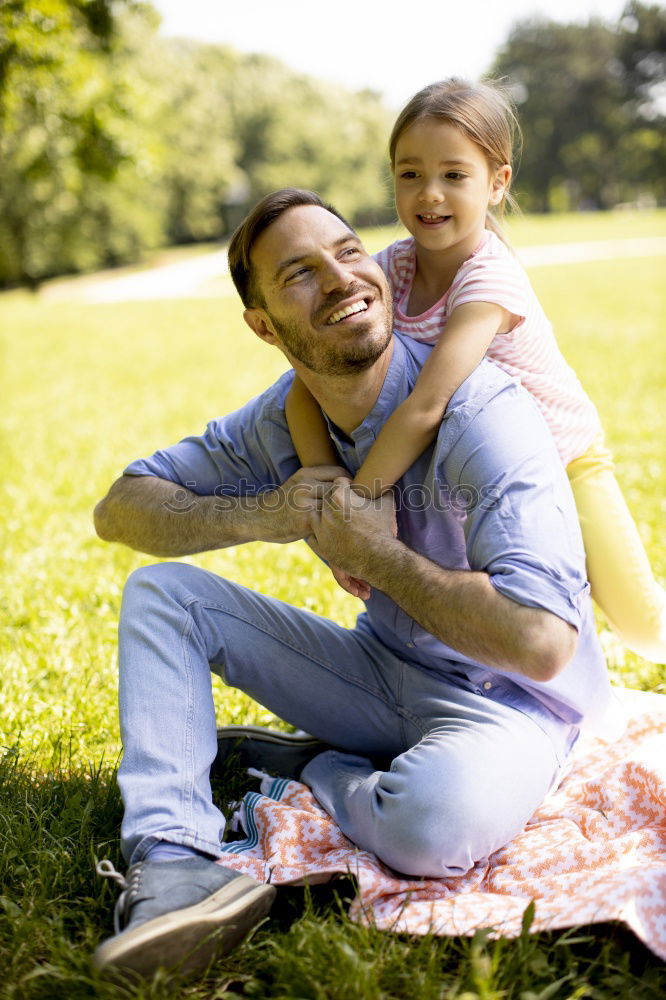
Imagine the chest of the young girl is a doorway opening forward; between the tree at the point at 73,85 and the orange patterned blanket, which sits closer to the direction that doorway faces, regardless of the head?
the orange patterned blanket

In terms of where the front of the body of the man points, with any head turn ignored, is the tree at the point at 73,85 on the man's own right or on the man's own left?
on the man's own right

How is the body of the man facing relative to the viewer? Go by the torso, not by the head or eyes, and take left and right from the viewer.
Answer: facing the viewer and to the left of the viewer

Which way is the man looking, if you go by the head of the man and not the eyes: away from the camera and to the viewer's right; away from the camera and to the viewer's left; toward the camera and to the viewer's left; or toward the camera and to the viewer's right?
toward the camera and to the viewer's right
